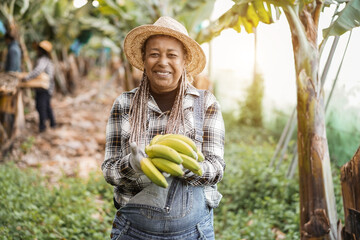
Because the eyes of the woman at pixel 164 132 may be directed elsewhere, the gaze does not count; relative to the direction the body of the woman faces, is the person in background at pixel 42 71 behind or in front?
behind

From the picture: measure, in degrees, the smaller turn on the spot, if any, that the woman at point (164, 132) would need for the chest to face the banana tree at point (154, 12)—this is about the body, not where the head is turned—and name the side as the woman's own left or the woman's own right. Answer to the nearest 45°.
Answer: approximately 180°

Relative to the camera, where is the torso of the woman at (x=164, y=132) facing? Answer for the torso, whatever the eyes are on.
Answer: toward the camera

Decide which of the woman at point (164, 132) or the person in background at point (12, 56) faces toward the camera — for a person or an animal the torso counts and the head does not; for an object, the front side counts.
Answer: the woman

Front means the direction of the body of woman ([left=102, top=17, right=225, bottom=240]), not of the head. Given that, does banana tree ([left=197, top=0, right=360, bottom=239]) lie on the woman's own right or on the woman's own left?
on the woman's own left

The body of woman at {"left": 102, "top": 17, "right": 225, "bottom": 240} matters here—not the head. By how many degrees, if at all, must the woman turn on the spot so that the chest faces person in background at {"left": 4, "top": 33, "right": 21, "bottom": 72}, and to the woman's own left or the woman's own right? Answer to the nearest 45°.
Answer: approximately 135° to the woman's own right

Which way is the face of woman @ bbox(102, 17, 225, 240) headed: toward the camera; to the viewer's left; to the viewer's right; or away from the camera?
toward the camera
